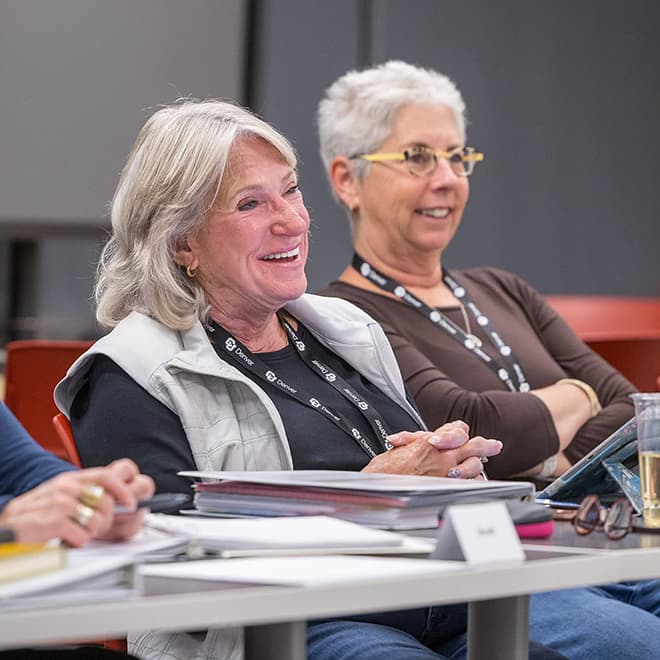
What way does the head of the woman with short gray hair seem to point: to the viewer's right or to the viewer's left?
to the viewer's right

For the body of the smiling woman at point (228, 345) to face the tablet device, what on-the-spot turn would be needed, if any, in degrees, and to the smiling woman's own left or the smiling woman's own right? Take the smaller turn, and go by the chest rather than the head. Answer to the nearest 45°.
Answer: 0° — they already face it

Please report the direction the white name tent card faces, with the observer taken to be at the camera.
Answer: facing the viewer and to the right of the viewer

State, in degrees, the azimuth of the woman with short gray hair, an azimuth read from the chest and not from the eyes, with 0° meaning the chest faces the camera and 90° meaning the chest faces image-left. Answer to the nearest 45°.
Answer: approximately 315°

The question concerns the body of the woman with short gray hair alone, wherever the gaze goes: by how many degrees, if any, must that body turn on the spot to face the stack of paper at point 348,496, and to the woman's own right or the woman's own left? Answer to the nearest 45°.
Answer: approximately 45° to the woman's own right

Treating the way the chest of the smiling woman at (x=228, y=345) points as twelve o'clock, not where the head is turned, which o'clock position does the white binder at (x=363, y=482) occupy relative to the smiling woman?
The white binder is roughly at 1 o'clock from the smiling woman.
